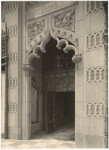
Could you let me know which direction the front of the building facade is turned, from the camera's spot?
facing the viewer and to the left of the viewer
